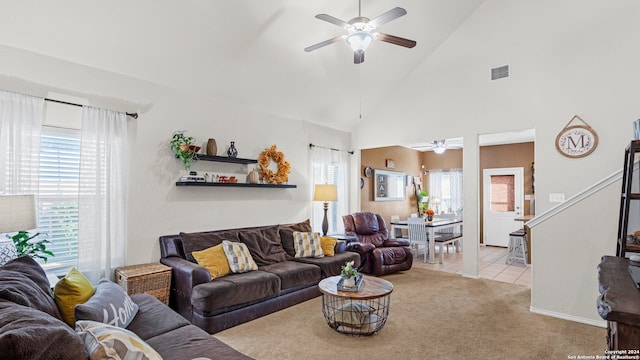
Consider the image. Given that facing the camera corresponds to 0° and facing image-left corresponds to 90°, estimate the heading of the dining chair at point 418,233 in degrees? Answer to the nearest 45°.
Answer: approximately 225°

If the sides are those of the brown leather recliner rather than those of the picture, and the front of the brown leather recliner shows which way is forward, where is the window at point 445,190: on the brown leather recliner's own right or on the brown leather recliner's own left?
on the brown leather recliner's own left

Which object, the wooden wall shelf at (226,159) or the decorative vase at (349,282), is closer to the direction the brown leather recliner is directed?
the decorative vase

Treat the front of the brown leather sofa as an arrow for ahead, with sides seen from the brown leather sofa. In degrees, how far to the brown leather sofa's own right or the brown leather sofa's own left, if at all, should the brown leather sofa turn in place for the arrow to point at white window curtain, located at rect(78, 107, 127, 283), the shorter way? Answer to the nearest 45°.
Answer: approximately 135° to the brown leather sofa's own right

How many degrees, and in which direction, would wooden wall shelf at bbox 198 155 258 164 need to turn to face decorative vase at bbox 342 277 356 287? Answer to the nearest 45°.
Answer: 0° — it already faces it

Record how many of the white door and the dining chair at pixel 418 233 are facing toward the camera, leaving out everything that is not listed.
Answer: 1

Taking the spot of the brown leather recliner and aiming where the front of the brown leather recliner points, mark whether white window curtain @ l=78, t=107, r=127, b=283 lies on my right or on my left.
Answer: on my right

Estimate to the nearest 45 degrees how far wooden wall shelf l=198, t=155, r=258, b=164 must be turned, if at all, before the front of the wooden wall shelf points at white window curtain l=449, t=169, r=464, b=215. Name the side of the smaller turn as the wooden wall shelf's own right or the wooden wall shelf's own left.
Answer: approximately 90° to the wooden wall shelf's own left

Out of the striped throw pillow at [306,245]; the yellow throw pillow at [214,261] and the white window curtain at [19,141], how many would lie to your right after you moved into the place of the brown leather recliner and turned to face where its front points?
3

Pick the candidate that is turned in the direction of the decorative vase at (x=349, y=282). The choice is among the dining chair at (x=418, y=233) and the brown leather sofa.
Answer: the brown leather sofa

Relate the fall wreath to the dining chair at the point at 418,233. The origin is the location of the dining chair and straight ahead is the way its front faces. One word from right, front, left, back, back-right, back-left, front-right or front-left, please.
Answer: back

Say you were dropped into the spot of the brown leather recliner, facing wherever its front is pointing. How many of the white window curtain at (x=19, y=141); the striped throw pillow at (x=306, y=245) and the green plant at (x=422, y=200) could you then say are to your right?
2

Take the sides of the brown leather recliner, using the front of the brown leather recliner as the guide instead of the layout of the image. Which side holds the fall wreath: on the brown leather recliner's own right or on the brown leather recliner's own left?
on the brown leather recliner's own right
